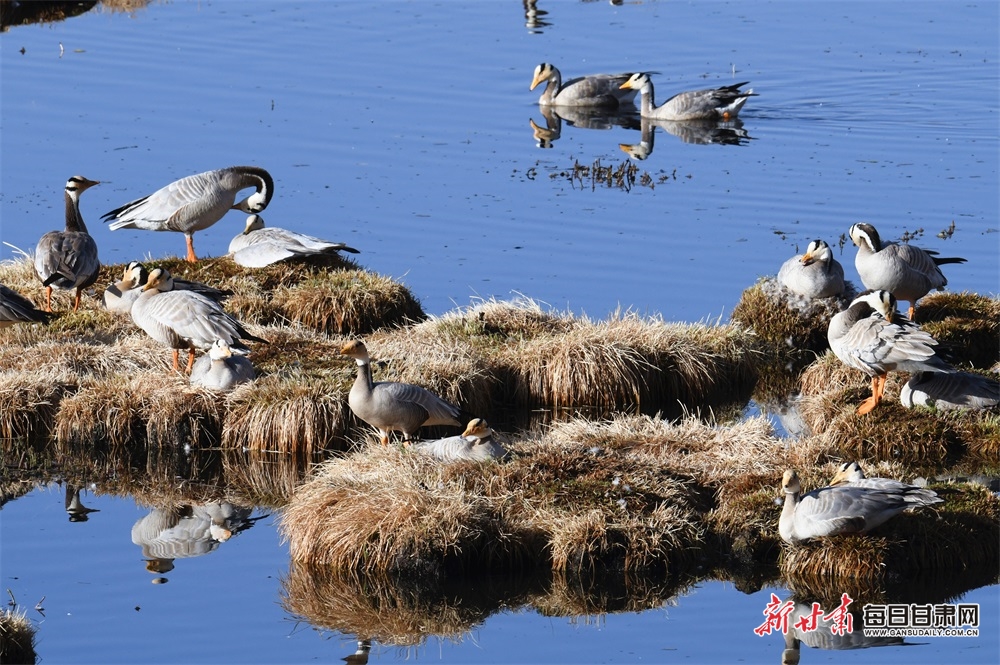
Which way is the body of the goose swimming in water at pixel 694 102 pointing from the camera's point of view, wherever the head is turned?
to the viewer's left

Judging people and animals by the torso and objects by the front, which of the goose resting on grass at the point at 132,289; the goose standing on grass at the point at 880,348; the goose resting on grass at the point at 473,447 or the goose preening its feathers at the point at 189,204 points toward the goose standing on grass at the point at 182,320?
the goose standing on grass at the point at 880,348

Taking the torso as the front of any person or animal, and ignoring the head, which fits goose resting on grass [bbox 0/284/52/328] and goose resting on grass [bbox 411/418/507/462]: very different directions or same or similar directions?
very different directions

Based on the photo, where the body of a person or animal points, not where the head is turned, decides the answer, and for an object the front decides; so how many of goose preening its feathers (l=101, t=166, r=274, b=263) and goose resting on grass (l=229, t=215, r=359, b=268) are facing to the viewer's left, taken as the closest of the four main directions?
1

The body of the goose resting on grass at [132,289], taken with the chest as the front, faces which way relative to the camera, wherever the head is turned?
to the viewer's left

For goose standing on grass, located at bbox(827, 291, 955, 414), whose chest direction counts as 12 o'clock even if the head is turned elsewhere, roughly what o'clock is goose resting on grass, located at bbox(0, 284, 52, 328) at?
The goose resting on grass is roughly at 12 o'clock from the goose standing on grass.

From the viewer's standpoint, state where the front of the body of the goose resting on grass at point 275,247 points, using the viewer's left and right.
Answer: facing to the left of the viewer

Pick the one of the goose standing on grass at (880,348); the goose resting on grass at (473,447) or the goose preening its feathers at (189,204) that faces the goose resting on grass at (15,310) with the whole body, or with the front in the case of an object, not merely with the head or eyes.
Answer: the goose standing on grass

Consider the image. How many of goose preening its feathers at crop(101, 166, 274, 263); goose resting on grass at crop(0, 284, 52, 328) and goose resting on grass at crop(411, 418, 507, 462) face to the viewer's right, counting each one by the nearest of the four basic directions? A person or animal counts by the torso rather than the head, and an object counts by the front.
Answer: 2

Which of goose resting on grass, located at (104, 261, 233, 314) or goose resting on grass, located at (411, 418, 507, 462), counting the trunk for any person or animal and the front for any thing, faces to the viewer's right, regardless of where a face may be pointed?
goose resting on grass, located at (411, 418, 507, 462)

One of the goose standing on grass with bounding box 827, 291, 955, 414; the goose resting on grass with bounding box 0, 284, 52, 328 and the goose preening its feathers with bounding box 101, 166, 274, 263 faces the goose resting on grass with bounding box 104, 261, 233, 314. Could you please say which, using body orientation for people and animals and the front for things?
the goose standing on grass

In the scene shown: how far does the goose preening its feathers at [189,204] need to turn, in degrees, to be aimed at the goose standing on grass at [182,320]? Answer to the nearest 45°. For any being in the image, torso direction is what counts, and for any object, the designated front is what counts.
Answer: approximately 90° to its right

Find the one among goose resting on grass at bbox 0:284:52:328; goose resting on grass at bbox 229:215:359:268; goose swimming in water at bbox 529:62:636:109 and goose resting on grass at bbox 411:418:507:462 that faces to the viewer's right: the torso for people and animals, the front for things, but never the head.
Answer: goose resting on grass at bbox 411:418:507:462

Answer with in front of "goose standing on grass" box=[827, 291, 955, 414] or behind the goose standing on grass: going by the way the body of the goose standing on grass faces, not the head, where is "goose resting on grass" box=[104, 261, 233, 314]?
in front

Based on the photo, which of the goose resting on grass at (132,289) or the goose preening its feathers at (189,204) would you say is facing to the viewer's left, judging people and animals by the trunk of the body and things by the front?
the goose resting on grass

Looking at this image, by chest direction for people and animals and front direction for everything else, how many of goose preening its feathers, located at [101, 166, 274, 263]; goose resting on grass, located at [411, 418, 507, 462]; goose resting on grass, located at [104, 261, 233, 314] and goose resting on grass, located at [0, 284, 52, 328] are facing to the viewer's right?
2
